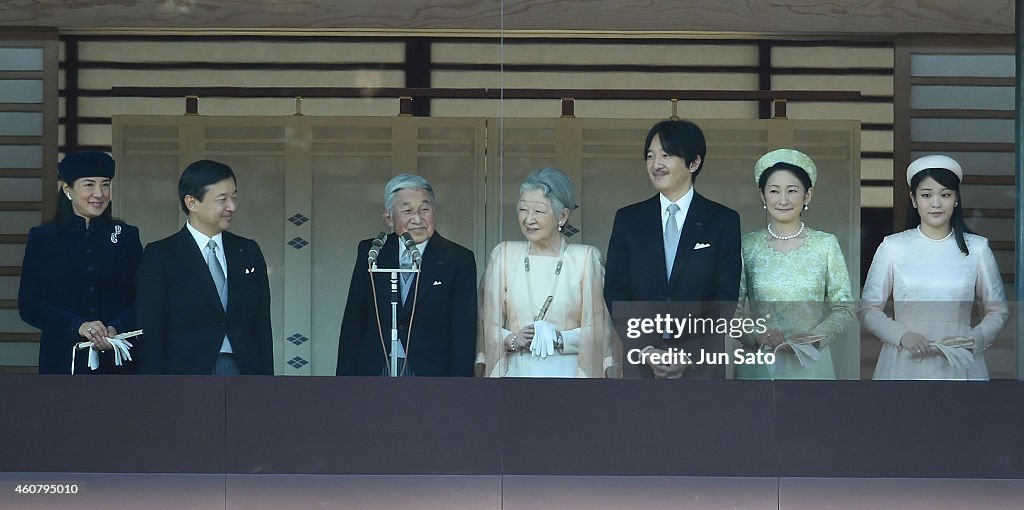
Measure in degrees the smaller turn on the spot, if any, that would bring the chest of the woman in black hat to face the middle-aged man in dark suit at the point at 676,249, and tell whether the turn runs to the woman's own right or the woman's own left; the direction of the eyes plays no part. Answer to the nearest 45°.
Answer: approximately 45° to the woman's own left

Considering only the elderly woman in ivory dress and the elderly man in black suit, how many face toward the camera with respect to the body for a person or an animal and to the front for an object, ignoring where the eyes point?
2

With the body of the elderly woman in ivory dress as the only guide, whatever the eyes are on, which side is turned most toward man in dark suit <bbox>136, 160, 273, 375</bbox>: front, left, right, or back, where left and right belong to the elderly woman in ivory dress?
right

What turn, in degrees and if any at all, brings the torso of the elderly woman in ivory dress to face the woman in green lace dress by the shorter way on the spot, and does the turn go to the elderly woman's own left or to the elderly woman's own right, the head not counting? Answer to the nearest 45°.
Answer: approximately 90° to the elderly woman's own left

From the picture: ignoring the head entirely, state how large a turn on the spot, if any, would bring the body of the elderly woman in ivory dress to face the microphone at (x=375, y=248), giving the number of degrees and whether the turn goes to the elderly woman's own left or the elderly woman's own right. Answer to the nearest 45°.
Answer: approximately 90° to the elderly woman's own right

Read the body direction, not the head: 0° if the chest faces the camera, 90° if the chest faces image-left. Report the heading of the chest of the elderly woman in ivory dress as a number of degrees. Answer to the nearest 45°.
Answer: approximately 0°

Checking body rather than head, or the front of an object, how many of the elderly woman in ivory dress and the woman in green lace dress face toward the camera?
2

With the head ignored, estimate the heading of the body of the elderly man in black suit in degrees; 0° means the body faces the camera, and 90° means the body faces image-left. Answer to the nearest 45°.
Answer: approximately 0°

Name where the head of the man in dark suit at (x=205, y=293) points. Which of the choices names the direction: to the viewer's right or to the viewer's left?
to the viewer's right

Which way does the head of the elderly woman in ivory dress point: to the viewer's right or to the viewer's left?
to the viewer's left

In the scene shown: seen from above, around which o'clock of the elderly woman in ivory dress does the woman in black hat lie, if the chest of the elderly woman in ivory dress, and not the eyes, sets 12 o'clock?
The woman in black hat is roughly at 3 o'clock from the elderly woman in ivory dress.
